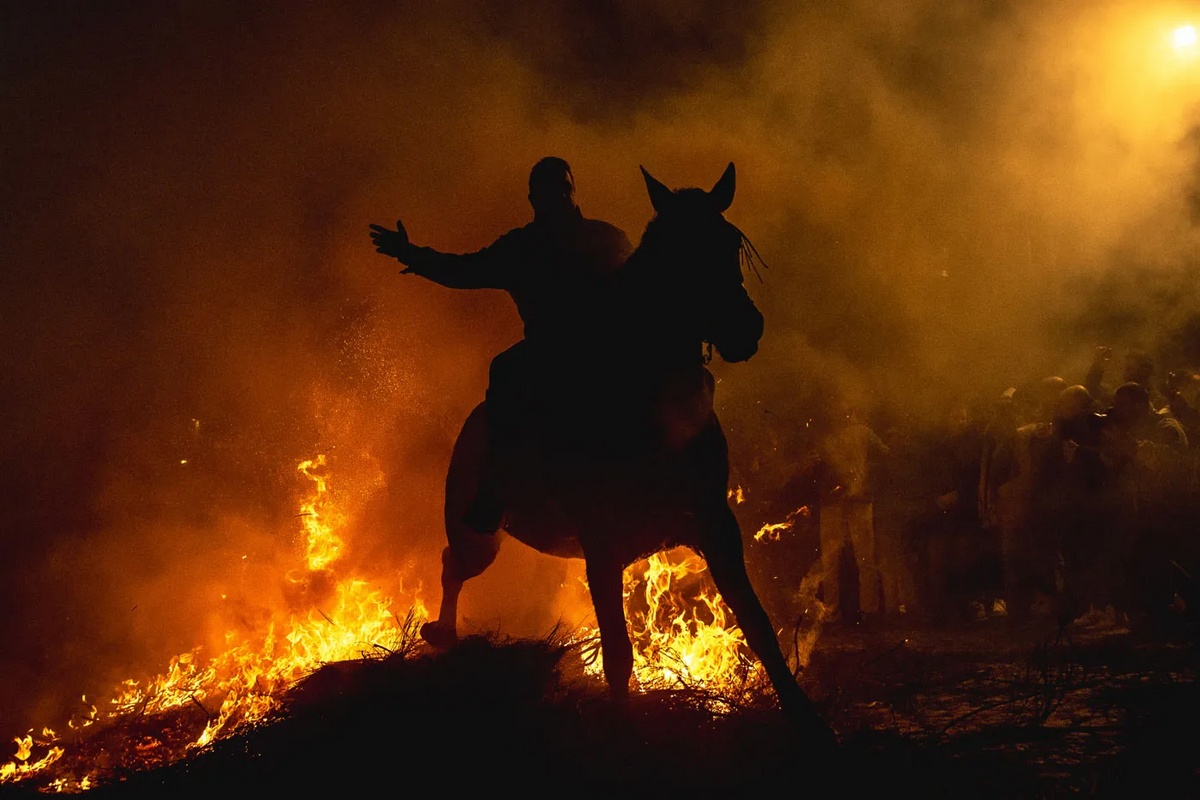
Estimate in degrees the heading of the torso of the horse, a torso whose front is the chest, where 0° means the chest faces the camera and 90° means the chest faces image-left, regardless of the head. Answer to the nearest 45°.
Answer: approximately 315°
